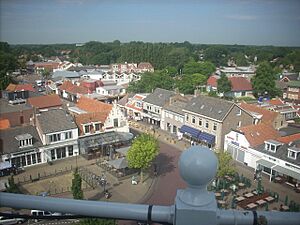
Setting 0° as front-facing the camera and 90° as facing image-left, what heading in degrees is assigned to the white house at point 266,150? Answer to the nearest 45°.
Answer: approximately 45°

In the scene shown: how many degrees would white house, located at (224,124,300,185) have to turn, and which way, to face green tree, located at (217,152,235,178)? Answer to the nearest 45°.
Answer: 0° — it already faces it

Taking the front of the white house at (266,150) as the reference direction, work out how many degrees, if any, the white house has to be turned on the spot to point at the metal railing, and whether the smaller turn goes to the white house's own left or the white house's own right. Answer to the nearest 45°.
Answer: approximately 45° to the white house's own left

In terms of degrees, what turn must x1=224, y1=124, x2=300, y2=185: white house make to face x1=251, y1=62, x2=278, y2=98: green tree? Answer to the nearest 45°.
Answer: approximately 135° to its right

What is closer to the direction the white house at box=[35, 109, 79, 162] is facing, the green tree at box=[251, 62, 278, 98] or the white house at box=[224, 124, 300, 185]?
the white house

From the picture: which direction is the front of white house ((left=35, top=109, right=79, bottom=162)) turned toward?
toward the camera

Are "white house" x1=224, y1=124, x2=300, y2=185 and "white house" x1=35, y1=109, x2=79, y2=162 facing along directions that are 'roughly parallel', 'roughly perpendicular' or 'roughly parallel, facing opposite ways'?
roughly perpendicular

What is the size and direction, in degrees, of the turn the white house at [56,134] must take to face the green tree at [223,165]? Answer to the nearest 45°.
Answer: approximately 45° to its left

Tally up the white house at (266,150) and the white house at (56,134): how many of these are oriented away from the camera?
0

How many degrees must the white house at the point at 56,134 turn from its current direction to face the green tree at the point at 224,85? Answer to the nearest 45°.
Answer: approximately 135° to its left

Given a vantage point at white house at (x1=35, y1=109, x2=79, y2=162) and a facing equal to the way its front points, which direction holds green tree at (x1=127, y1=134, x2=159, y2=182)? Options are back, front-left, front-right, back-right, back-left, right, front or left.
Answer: front-left

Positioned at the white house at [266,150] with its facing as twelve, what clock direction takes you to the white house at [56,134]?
the white house at [56,134] is roughly at 1 o'clock from the white house at [266,150].

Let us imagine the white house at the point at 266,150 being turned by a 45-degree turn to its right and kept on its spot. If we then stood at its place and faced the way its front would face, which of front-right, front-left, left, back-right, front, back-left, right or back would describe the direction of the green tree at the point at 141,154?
front-left

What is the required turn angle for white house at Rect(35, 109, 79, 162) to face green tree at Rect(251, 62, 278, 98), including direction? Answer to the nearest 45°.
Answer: approximately 135° to its left

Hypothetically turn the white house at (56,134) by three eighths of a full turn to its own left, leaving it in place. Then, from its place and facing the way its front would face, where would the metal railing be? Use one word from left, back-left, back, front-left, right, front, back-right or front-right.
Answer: back-right
